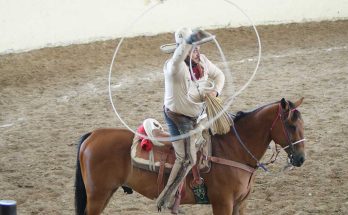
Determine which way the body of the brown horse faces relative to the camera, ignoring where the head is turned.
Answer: to the viewer's right
